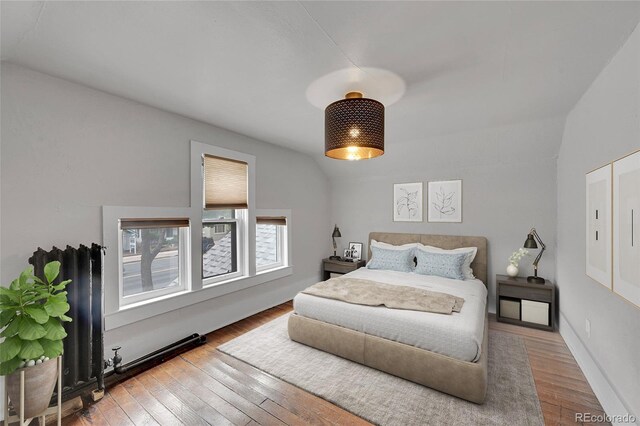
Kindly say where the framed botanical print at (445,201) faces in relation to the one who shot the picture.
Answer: facing the viewer

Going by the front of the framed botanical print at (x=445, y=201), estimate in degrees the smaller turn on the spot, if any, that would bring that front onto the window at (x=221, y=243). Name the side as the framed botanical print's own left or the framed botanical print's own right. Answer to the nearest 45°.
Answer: approximately 45° to the framed botanical print's own right

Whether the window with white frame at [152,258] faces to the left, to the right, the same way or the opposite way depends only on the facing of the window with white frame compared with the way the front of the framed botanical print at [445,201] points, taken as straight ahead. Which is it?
to the left

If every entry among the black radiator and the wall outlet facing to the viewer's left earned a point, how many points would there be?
1

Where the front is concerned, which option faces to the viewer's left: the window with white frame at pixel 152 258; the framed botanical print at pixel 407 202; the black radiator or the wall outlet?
the wall outlet

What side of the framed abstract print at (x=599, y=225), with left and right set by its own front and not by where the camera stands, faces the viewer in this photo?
left

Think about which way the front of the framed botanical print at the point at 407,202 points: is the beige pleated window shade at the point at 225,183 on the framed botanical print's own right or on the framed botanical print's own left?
on the framed botanical print's own right

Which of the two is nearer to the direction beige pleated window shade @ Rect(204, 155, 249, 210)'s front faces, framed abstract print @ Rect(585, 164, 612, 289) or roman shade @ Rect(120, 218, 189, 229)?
the framed abstract print

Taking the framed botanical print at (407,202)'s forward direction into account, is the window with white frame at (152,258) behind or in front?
in front

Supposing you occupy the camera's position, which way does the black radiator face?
facing the viewer and to the right of the viewer

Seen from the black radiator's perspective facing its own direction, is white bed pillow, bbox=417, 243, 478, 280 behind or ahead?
ahead

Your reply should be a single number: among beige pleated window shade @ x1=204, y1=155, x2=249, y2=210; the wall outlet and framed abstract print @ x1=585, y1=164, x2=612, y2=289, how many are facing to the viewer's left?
2

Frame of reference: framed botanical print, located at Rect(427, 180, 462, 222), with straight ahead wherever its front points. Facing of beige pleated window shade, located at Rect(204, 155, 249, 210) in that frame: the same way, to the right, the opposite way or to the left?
to the left

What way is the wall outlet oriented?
to the viewer's left

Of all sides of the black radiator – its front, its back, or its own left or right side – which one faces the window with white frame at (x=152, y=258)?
left
